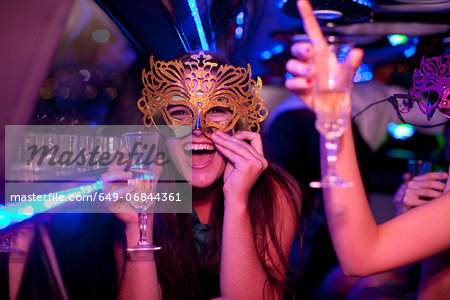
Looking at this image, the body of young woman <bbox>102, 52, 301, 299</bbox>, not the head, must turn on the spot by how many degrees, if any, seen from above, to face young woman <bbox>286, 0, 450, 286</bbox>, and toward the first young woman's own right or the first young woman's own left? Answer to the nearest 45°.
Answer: approximately 45° to the first young woman's own left

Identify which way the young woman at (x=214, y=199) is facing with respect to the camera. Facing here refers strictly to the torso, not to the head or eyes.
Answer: toward the camera

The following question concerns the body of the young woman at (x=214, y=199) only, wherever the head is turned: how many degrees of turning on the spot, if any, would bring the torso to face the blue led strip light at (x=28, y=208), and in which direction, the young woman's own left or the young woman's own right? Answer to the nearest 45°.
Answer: approximately 45° to the young woman's own right
